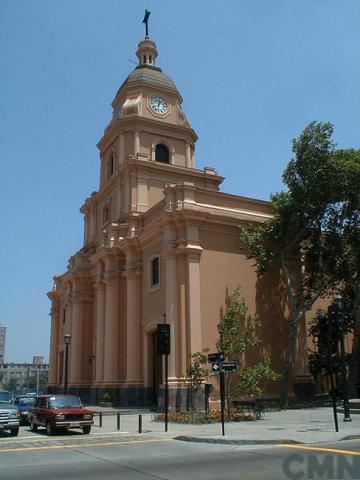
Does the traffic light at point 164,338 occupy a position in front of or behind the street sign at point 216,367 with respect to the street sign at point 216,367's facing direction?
behind

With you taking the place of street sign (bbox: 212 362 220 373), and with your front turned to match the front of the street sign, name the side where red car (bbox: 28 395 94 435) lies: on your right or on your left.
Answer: on your right

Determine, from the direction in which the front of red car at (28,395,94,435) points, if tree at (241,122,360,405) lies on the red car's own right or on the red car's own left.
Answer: on the red car's own left

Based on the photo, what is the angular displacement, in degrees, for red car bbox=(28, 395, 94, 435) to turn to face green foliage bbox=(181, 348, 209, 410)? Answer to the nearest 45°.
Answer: approximately 90° to its left
